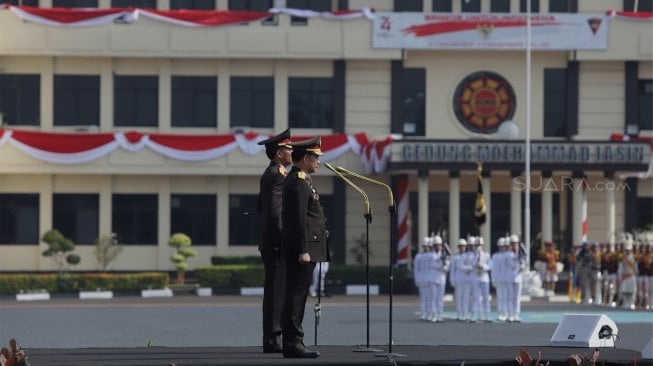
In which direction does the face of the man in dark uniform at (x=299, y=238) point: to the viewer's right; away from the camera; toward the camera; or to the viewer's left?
to the viewer's right

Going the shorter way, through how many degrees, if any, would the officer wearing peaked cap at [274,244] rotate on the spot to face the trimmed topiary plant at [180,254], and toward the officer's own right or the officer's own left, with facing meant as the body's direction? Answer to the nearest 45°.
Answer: approximately 90° to the officer's own left

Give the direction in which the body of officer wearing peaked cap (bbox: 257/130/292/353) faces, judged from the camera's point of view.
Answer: to the viewer's right

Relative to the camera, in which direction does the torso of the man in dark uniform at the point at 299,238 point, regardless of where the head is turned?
to the viewer's right

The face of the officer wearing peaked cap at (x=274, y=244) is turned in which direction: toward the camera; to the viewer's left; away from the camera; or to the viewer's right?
to the viewer's right

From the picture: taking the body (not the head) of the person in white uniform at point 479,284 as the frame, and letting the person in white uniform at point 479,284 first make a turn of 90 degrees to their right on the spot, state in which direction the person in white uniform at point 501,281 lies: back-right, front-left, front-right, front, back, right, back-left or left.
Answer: back-right

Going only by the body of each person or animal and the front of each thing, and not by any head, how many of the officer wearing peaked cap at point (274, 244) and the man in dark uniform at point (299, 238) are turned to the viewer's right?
2
